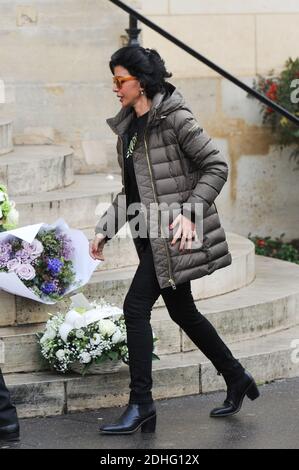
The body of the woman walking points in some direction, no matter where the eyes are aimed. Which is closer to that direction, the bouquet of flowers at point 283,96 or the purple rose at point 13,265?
the purple rose

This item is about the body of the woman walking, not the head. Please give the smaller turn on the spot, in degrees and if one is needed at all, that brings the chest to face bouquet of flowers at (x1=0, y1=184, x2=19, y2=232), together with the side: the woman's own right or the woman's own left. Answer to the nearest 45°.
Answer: approximately 45° to the woman's own right
